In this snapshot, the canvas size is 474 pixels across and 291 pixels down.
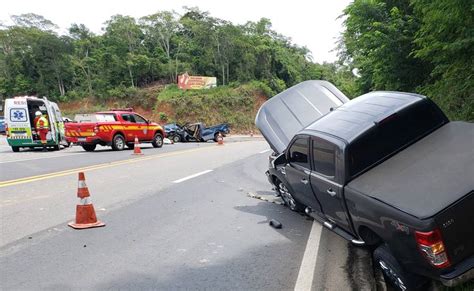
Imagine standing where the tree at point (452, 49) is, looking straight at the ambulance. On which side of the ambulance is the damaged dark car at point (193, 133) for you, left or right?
right

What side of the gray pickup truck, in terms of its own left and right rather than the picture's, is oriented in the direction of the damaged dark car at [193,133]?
front

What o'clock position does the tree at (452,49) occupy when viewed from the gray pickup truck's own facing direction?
The tree is roughly at 2 o'clock from the gray pickup truck.

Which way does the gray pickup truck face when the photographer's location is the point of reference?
facing away from the viewer and to the left of the viewer

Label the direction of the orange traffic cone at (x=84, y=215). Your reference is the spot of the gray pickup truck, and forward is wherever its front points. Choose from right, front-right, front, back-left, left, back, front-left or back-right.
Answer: front-left

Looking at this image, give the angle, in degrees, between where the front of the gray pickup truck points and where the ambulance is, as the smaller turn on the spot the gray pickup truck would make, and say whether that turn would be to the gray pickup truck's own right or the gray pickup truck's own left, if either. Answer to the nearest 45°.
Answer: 0° — it already faces it
